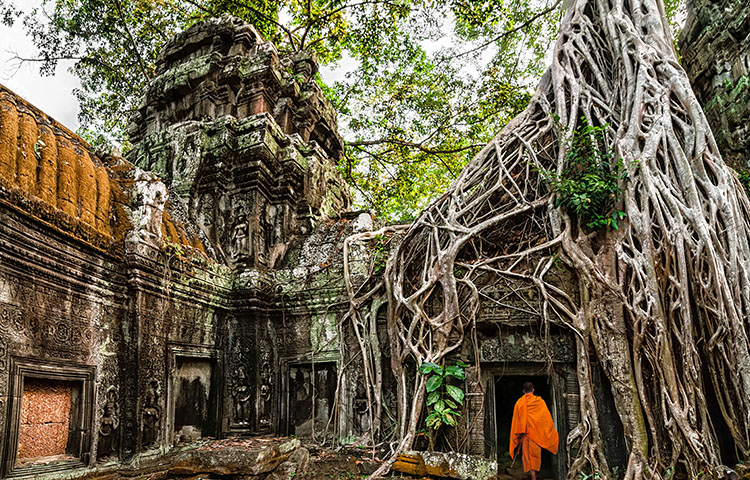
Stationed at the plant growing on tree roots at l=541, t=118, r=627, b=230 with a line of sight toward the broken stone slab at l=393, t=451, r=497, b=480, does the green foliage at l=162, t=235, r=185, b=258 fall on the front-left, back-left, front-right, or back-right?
front-right

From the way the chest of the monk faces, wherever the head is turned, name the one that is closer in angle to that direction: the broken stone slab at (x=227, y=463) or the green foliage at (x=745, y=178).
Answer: the green foliage

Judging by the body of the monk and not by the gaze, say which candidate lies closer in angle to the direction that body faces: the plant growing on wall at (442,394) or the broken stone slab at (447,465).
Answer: the plant growing on wall

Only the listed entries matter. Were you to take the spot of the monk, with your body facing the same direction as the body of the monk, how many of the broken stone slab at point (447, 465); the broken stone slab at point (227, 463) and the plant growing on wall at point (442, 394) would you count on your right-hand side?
0

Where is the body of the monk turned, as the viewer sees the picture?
away from the camera

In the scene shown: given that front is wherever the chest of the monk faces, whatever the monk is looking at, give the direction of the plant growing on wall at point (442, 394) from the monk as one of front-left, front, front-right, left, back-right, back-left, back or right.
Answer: left

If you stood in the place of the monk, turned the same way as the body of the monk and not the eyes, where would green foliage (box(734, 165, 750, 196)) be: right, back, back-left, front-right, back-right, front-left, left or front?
front-right

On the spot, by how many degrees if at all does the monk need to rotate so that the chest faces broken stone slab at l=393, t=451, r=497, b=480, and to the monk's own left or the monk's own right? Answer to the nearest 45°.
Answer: approximately 135° to the monk's own left

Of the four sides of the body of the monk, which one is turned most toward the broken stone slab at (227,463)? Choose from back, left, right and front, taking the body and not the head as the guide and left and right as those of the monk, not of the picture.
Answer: left

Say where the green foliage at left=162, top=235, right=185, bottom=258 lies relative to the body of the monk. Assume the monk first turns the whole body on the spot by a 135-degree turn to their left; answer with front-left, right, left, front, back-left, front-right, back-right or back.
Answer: front-right
